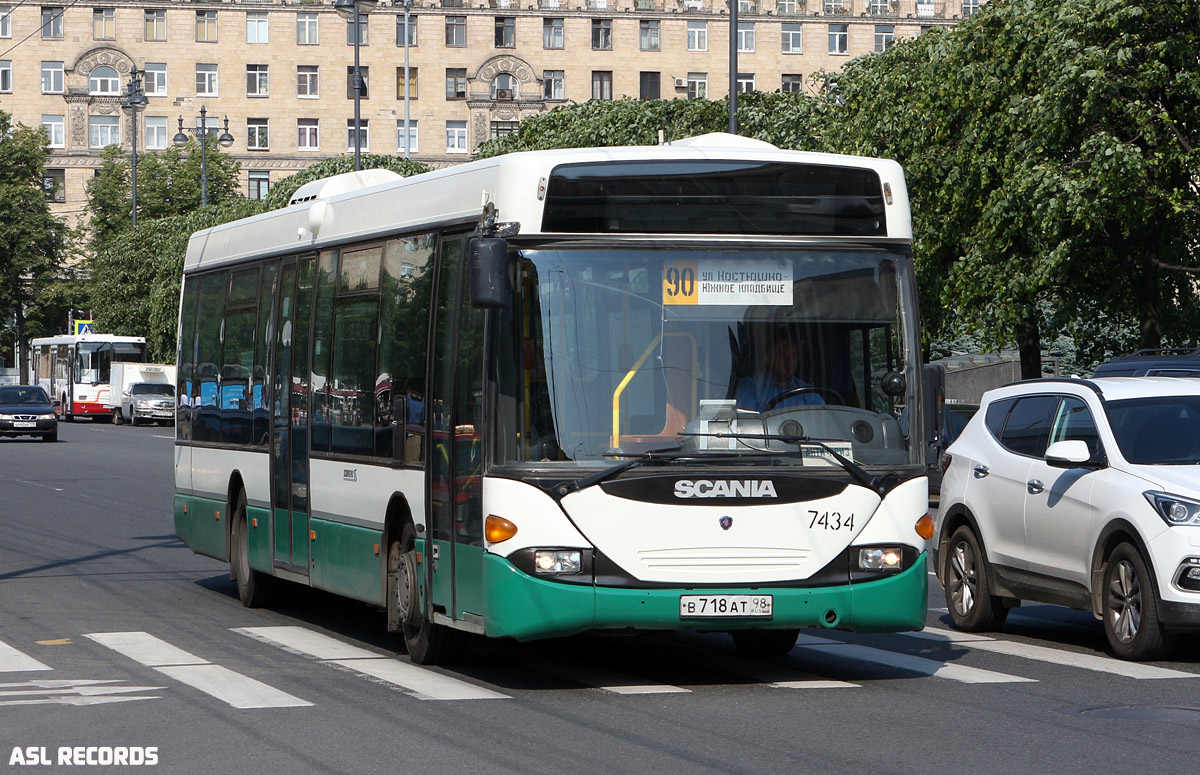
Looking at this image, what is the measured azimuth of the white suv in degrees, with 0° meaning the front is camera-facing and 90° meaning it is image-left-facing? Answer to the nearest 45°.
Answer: approximately 315°

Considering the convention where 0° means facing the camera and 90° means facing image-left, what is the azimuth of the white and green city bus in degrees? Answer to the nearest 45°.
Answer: approximately 0°

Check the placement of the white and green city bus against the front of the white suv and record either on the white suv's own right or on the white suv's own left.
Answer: on the white suv's own right
